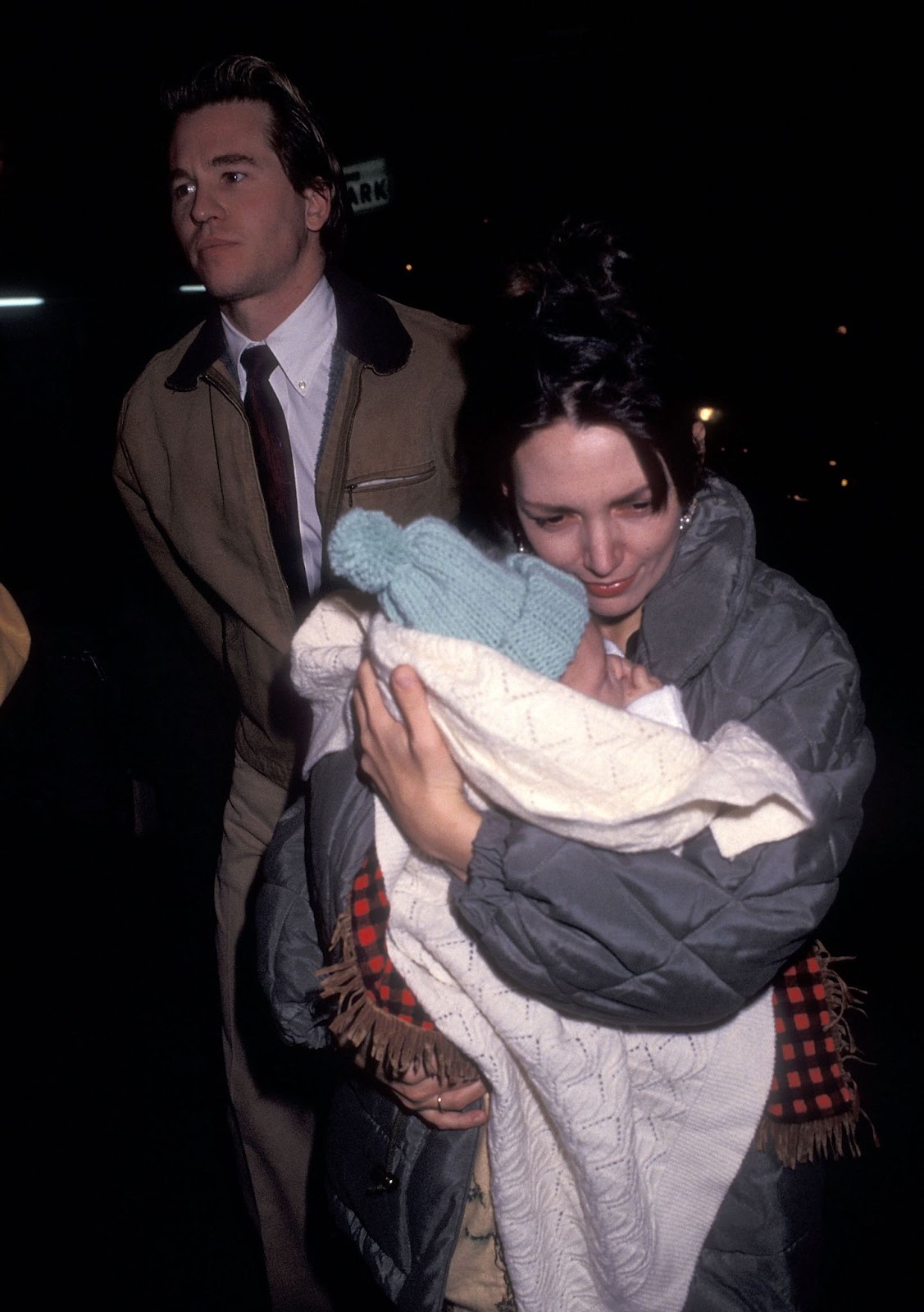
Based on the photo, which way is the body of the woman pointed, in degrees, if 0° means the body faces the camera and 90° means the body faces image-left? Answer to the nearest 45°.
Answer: approximately 0°

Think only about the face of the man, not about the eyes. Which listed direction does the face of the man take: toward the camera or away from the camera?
toward the camera

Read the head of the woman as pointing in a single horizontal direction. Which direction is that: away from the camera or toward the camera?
toward the camera

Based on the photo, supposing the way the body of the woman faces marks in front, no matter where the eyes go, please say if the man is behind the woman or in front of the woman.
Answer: behind
